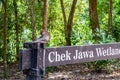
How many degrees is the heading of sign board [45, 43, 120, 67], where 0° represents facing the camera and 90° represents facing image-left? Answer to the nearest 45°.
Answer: approximately 315°

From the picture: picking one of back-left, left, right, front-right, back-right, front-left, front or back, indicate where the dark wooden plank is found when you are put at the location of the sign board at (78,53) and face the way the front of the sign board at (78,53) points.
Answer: right
